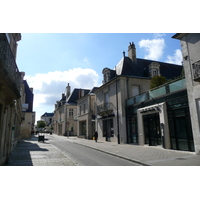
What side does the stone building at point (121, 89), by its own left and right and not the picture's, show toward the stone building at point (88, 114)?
right

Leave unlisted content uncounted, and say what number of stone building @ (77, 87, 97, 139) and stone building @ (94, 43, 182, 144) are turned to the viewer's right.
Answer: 0

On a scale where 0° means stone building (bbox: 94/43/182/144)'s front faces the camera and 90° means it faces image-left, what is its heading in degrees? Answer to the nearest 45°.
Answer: approximately 45°

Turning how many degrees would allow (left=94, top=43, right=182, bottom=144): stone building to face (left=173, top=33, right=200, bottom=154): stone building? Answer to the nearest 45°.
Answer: approximately 90° to its left

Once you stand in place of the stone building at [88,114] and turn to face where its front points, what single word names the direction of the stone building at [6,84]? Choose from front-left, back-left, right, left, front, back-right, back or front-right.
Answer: front-left

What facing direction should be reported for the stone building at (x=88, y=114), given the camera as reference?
facing the viewer and to the left of the viewer

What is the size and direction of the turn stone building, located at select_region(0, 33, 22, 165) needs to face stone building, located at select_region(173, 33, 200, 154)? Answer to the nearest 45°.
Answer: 0° — it already faces it

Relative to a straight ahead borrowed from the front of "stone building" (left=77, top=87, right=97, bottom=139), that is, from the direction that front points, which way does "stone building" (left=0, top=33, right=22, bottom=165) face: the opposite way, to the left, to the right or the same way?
the opposite way

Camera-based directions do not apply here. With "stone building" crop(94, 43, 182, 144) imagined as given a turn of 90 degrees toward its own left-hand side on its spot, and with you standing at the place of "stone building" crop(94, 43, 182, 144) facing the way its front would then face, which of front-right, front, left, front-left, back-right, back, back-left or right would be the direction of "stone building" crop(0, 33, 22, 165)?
front-right

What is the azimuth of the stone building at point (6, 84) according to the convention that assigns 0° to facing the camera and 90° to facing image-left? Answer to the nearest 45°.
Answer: approximately 270°

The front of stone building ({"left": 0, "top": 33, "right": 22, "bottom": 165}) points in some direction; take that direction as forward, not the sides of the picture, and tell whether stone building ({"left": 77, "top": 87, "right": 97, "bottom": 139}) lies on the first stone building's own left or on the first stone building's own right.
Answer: on the first stone building's own left

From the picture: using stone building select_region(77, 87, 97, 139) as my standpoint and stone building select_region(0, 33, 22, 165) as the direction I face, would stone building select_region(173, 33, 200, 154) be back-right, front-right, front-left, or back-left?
front-left
